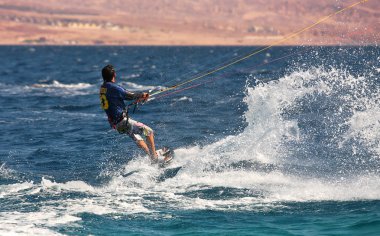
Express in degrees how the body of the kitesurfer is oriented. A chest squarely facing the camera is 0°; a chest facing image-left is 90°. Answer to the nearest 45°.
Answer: approximately 225°
